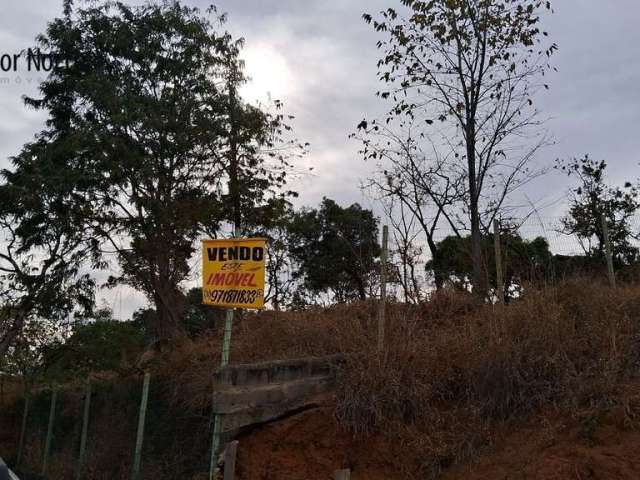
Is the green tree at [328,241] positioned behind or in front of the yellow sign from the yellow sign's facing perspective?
behind

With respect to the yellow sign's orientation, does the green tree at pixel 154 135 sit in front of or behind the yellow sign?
behind

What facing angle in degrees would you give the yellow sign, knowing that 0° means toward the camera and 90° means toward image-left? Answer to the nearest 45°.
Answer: approximately 0°

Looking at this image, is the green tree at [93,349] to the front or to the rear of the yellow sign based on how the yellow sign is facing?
to the rear
